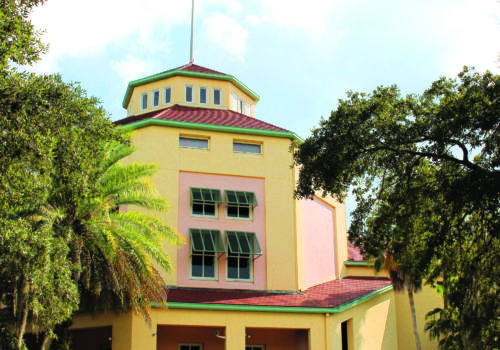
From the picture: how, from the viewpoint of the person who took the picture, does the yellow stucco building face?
facing the viewer

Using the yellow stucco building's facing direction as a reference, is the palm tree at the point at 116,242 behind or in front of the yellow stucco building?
in front
